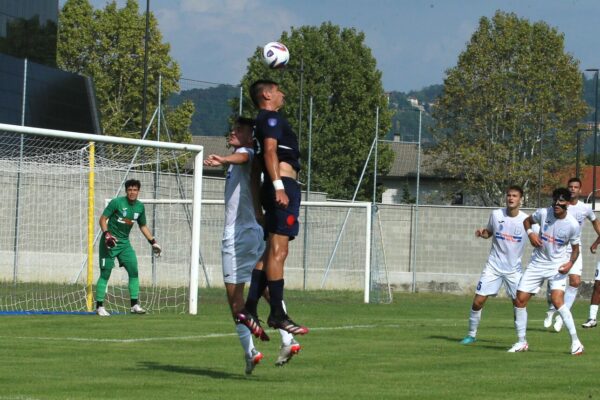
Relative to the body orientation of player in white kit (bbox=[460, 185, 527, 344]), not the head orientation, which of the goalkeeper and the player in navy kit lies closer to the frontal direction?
the player in navy kit

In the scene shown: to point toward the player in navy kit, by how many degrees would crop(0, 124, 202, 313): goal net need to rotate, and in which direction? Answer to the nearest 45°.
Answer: approximately 45° to its right

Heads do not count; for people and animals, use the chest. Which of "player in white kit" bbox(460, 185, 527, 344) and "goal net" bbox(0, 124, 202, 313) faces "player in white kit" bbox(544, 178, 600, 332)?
the goal net

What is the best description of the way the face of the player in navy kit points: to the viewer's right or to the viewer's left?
to the viewer's right

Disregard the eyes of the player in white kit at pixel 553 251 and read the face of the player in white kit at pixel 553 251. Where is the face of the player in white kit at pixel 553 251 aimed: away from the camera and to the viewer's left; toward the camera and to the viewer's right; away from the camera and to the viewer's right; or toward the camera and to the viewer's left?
toward the camera and to the viewer's left

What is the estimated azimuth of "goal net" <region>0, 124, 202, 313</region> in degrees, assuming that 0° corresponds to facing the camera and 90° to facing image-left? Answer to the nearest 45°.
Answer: approximately 315°

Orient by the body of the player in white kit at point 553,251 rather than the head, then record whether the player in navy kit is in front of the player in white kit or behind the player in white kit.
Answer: in front

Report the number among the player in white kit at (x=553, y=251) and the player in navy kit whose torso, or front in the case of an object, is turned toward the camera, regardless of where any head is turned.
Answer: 1

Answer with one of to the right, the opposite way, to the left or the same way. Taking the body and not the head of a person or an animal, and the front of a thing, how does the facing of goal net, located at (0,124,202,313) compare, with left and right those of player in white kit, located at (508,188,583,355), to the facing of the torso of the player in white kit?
to the left

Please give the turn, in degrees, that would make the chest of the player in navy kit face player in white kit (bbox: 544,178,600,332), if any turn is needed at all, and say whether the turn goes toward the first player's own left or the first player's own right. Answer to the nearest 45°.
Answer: approximately 45° to the first player's own left

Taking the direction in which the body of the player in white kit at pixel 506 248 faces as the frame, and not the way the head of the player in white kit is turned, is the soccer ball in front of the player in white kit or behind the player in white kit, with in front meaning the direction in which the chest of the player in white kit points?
in front
